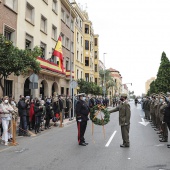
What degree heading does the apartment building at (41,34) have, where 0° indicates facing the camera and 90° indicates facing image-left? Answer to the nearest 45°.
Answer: approximately 315°

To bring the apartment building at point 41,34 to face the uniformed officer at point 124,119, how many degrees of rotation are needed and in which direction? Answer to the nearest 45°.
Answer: approximately 45° to its right

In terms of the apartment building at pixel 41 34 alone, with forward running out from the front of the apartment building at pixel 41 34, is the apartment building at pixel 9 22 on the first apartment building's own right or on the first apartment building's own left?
on the first apartment building's own right

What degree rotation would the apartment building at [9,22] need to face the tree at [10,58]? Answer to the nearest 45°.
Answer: approximately 45° to its right

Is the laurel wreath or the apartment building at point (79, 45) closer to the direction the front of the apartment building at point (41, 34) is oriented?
the laurel wreath

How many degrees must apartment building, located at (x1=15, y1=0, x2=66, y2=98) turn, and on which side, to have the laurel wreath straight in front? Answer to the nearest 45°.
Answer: approximately 45° to its right

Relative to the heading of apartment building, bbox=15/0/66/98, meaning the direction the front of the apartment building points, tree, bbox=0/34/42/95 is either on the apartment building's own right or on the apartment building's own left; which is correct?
on the apartment building's own right

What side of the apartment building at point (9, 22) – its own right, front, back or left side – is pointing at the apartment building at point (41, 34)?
left

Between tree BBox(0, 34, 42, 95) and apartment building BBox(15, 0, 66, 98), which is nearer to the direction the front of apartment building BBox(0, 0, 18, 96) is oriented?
the tree

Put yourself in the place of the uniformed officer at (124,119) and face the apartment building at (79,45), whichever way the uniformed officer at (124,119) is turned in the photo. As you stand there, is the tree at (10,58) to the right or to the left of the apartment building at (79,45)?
left

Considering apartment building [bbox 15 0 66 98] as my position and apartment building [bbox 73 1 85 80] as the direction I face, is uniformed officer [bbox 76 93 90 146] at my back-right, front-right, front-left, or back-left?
back-right

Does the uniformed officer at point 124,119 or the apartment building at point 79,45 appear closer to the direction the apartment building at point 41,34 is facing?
the uniformed officer

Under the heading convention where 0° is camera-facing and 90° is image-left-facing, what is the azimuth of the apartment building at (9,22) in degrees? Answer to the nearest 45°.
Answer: approximately 315°
